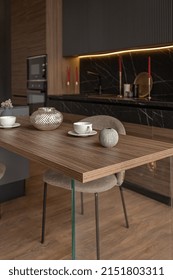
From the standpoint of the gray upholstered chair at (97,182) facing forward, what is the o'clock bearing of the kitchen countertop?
The kitchen countertop is roughly at 5 o'clock from the gray upholstered chair.

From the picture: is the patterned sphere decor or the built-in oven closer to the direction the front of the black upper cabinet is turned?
the patterned sphere decor

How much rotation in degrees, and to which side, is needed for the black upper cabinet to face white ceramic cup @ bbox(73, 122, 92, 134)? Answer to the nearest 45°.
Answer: approximately 45° to its left

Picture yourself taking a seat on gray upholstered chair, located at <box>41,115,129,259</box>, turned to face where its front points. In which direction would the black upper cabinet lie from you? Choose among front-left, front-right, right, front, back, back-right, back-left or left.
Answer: back-right

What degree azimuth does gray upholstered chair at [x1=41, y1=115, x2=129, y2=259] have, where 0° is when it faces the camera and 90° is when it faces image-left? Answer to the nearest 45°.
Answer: approximately 45°

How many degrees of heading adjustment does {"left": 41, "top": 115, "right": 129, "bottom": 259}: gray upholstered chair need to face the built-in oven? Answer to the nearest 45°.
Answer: approximately 135° to its right

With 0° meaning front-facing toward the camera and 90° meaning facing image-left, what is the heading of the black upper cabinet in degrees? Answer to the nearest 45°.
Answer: approximately 45°
